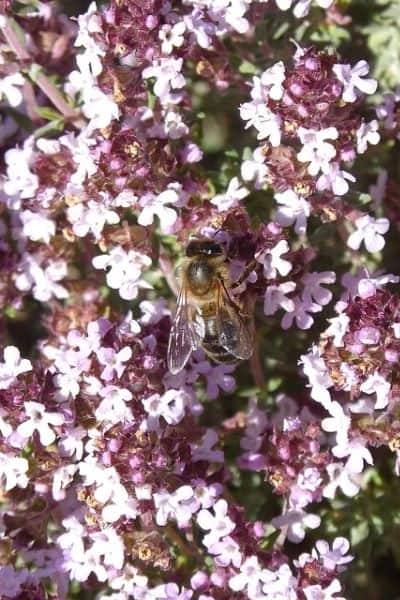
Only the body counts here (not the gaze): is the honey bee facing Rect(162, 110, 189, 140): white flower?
yes

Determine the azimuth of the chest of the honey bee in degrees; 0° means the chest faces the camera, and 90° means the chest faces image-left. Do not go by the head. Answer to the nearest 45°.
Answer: approximately 180°

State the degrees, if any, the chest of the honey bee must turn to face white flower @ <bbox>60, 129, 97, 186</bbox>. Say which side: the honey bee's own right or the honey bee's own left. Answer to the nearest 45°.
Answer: approximately 45° to the honey bee's own left

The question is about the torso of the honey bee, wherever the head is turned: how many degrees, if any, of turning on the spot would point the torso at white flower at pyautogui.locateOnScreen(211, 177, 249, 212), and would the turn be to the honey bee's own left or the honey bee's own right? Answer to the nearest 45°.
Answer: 0° — it already faces it

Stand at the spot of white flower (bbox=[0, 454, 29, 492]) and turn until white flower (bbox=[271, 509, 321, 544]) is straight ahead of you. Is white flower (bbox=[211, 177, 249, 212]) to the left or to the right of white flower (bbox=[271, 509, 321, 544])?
left

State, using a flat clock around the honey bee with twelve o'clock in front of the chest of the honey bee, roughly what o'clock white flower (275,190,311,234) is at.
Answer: The white flower is roughly at 1 o'clock from the honey bee.
